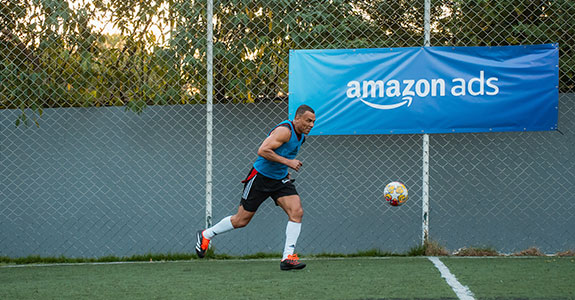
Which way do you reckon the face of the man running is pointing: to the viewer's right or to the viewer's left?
to the viewer's right

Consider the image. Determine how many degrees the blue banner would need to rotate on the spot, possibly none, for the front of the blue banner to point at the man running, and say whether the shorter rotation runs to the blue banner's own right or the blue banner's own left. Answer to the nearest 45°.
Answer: approximately 45° to the blue banner's own right

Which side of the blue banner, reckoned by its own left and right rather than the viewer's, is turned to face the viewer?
front
